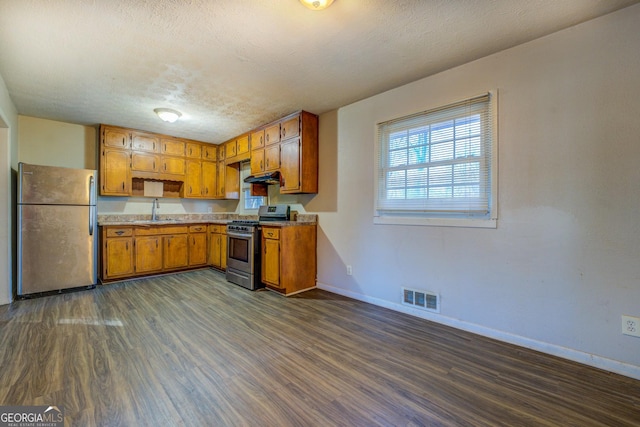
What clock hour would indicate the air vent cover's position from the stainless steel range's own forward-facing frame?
The air vent cover is roughly at 9 o'clock from the stainless steel range.

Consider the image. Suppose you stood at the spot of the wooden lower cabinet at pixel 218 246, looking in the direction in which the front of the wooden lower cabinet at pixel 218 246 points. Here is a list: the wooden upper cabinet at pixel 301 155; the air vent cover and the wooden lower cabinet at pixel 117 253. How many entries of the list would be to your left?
2

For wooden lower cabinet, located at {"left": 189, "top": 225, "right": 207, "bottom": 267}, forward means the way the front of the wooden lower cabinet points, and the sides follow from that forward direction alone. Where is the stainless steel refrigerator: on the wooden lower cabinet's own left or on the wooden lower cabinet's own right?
on the wooden lower cabinet's own right

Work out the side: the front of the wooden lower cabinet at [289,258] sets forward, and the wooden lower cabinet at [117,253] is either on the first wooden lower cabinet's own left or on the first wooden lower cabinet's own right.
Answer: on the first wooden lower cabinet's own right

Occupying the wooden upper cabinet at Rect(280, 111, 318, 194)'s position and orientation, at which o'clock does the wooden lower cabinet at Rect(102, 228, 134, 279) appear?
The wooden lower cabinet is roughly at 2 o'clock from the wooden upper cabinet.

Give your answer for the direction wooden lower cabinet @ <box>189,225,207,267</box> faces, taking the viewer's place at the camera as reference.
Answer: facing the viewer

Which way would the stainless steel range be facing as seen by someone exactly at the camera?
facing the viewer and to the left of the viewer

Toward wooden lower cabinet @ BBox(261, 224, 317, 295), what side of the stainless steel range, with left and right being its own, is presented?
left

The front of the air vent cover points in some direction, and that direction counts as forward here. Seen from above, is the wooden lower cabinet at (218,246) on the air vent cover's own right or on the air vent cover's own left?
on the air vent cover's own right

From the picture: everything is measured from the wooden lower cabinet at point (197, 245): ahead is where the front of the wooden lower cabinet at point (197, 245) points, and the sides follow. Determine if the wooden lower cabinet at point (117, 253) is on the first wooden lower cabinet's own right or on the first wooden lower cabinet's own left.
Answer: on the first wooden lower cabinet's own right

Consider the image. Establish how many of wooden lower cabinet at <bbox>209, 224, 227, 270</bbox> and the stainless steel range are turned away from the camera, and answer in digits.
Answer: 0

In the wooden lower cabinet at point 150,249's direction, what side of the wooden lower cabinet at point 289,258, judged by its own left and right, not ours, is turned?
right
